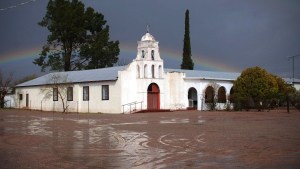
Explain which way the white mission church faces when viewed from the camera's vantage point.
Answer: facing the viewer and to the right of the viewer
